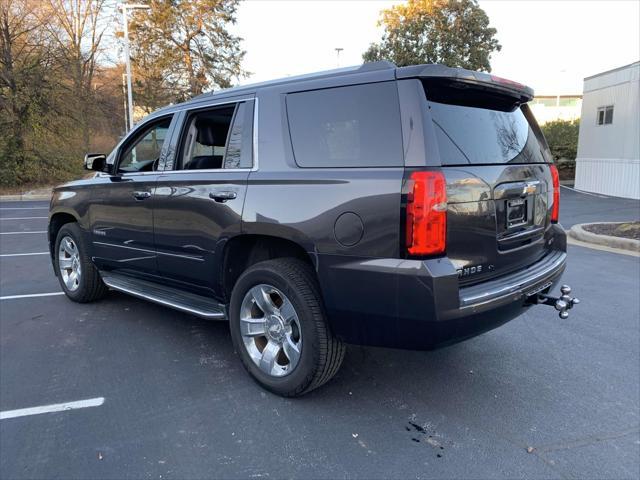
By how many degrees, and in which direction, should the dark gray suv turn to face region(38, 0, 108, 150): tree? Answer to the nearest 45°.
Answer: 0° — it already faces it

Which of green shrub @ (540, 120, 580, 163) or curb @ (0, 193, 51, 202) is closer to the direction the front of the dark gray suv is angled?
the curb

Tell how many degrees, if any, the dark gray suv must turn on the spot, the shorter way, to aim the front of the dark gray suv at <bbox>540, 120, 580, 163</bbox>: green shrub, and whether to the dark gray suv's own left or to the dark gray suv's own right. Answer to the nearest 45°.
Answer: approximately 90° to the dark gray suv's own right

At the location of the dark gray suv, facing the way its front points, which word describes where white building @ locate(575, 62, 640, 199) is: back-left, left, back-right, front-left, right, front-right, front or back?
right

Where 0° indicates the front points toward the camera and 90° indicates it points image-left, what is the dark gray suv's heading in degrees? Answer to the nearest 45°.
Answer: approximately 135°

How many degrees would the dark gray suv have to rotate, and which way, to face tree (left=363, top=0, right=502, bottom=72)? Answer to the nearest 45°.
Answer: approximately 45° to its right

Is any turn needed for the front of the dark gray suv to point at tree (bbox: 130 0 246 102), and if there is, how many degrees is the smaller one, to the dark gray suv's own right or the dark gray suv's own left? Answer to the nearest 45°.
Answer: approximately 45° to the dark gray suv's own right

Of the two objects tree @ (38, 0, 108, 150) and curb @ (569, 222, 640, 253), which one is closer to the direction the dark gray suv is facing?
the tree

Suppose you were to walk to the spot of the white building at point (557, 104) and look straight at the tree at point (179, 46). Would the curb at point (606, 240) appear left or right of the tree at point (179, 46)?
left

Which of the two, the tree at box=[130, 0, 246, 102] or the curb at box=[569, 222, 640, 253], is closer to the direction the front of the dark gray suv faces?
the tree

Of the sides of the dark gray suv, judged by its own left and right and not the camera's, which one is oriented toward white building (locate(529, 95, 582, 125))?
right
